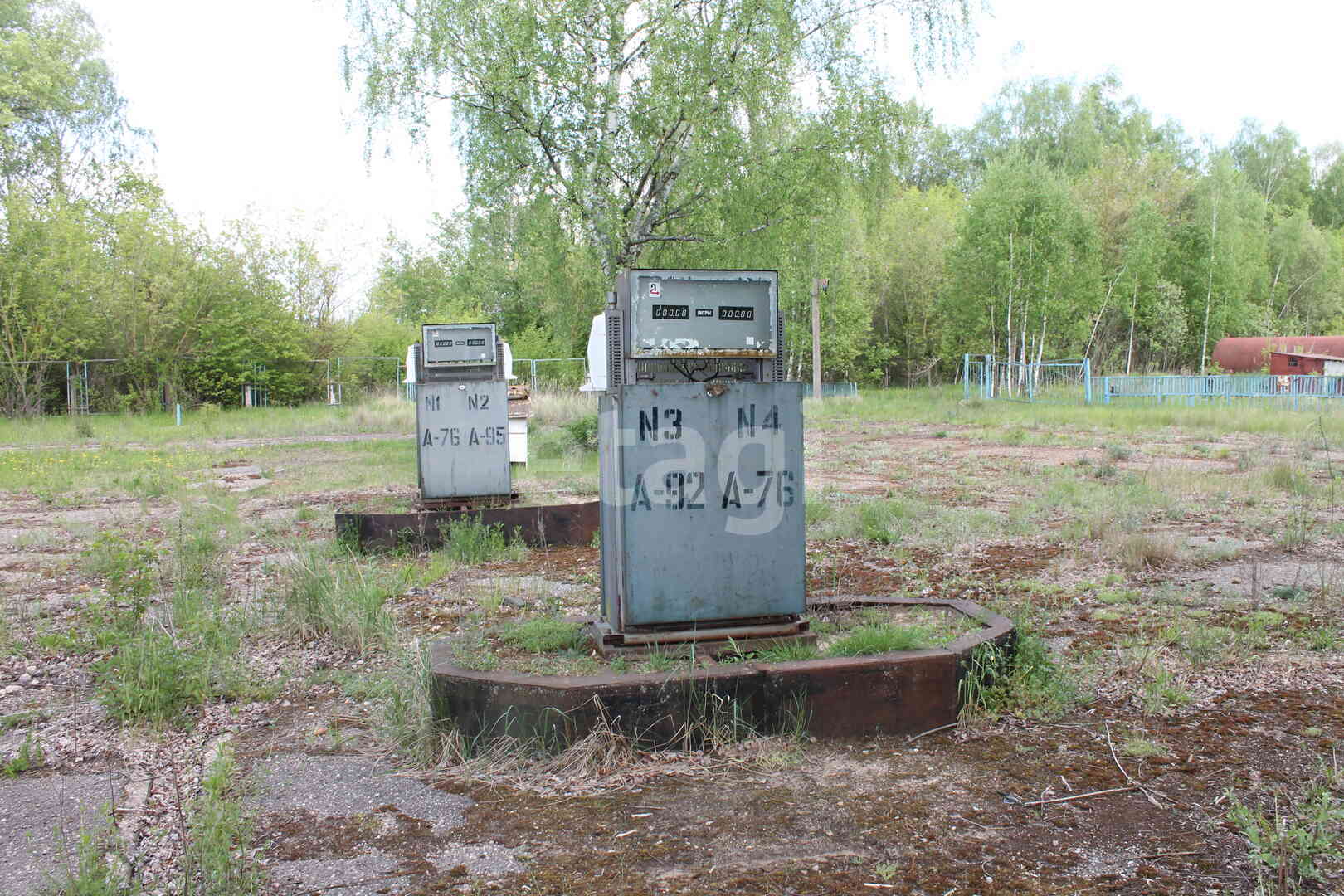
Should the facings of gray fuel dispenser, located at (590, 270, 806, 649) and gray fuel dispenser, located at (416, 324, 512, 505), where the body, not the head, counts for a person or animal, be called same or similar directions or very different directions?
same or similar directions

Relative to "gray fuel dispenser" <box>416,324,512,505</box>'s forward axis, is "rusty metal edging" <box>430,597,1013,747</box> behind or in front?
in front

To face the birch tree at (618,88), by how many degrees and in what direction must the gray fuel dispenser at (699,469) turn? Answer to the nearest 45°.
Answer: approximately 180°

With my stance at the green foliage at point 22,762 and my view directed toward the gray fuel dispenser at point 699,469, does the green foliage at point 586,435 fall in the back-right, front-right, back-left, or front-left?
front-left

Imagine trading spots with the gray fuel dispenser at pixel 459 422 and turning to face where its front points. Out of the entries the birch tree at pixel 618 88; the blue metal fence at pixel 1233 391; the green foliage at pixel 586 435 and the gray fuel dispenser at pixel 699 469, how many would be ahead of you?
1

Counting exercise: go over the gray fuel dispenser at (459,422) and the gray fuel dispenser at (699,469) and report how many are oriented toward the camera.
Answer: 2

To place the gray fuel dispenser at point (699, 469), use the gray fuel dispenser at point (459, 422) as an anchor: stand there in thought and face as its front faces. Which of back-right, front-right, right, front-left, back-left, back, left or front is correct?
front

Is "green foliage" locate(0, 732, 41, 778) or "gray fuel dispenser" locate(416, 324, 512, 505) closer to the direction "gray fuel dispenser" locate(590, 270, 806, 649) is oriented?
the green foliage

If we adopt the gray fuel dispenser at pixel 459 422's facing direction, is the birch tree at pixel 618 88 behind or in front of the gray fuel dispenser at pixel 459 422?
behind

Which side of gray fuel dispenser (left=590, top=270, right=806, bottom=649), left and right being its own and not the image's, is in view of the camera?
front

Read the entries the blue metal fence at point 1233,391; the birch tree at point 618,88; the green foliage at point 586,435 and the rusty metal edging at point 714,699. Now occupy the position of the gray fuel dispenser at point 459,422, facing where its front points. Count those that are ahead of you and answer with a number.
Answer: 1

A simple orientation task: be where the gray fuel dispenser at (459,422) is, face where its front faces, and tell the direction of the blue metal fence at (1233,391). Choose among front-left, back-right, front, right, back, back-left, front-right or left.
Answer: back-left
